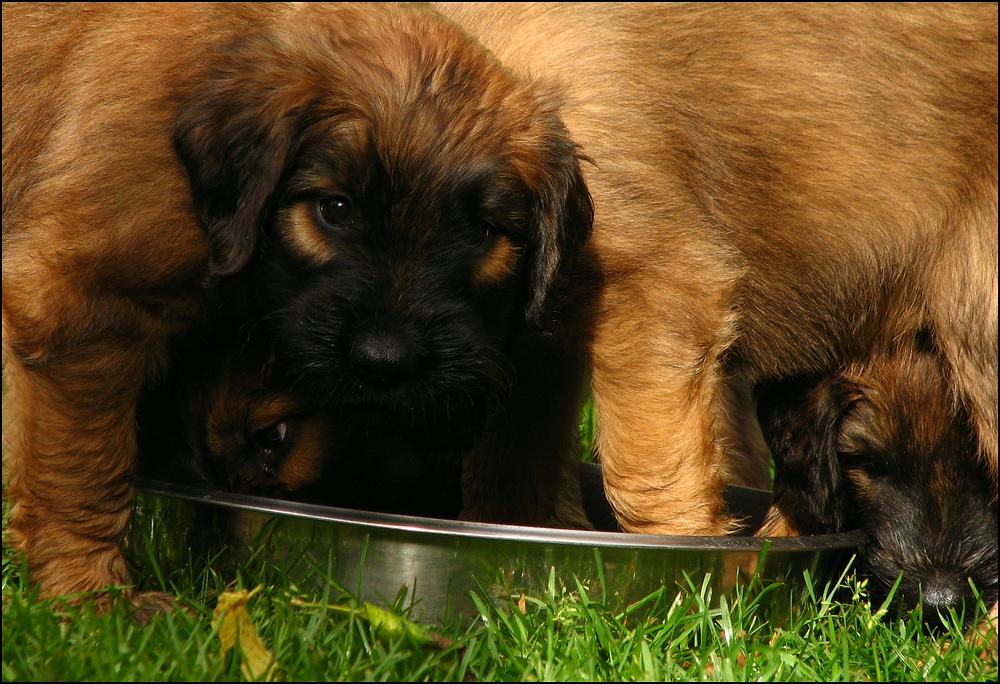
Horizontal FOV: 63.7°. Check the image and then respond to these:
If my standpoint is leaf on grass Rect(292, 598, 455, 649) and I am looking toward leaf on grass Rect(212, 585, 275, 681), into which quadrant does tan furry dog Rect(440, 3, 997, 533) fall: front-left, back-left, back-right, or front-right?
back-right

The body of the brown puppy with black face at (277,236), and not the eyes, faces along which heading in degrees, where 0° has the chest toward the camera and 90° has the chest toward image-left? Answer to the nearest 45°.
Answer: approximately 315°
